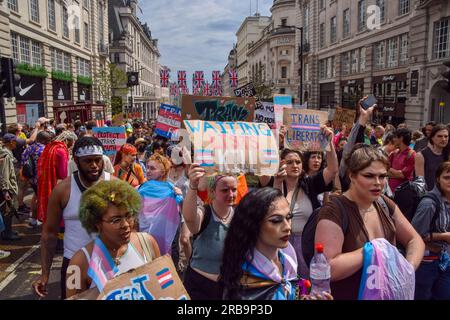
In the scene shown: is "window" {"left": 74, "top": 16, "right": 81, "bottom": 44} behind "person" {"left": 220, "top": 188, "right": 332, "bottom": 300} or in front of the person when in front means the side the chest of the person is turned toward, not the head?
behind

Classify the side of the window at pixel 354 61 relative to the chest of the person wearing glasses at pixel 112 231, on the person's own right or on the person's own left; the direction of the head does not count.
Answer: on the person's own left

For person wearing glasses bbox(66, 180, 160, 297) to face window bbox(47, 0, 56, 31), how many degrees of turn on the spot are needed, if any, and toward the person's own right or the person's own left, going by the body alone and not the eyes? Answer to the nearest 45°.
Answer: approximately 135° to the person's own left

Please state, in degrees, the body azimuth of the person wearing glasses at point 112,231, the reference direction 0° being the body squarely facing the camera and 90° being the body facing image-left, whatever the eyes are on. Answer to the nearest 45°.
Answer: approximately 315°

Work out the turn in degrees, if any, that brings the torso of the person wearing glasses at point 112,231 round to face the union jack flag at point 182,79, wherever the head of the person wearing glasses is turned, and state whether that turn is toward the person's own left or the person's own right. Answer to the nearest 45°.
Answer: approximately 135° to the person's own left

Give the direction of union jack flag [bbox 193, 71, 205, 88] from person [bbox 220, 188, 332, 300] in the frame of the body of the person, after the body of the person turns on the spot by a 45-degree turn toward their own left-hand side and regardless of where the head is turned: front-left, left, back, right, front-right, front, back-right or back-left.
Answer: left

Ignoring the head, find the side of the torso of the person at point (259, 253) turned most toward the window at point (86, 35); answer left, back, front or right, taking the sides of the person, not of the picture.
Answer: back

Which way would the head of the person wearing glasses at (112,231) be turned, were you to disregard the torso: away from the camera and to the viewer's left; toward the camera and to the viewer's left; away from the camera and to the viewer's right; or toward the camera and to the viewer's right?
toward the camera and to the viewer's right

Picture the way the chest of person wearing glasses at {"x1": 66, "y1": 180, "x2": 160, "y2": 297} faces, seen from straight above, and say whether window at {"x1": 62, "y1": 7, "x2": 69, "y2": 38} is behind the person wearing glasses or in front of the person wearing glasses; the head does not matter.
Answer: behind

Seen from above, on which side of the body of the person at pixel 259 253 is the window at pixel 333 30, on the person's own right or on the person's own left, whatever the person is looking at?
on the person's own left
